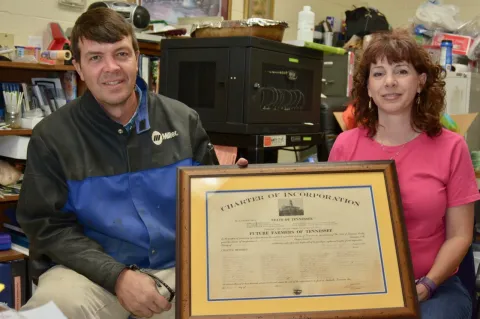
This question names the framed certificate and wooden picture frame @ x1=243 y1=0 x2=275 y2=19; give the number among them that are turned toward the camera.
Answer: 2

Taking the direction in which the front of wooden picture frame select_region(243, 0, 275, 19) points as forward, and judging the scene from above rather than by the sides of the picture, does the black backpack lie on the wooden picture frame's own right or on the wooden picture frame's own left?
on the wooden picture frame's own left

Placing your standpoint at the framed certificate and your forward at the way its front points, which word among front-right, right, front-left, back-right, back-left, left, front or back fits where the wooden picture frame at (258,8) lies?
back

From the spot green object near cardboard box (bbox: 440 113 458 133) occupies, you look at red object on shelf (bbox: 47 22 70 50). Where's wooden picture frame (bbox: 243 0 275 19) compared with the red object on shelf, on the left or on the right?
right

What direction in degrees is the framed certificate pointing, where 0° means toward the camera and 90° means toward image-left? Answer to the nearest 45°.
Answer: approximately 0°

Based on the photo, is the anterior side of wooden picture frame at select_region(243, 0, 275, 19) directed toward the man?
yes

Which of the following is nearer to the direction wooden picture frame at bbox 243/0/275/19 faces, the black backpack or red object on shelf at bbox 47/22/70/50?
the red object on shelf
